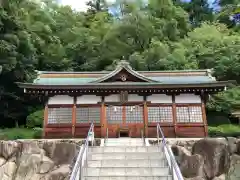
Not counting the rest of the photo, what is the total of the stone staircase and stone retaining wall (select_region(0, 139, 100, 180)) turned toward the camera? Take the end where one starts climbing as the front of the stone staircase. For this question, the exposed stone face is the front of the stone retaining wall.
2

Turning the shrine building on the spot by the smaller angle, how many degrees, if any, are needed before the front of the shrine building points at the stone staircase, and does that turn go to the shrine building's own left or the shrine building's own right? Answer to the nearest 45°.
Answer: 0° — it already faces it

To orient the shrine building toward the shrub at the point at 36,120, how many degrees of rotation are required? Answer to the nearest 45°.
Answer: approximately 135° to its right

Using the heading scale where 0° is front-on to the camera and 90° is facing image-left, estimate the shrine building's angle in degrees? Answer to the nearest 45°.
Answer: approximately 0°

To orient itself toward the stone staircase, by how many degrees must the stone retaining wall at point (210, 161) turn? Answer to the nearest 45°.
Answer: approximately 45° to its right

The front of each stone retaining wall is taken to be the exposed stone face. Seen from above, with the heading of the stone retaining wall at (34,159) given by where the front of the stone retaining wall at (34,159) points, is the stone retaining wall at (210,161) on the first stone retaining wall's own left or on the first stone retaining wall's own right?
on the first stone retaining wall's own left

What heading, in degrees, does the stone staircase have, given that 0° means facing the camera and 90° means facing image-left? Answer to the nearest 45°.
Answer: approximately 0°

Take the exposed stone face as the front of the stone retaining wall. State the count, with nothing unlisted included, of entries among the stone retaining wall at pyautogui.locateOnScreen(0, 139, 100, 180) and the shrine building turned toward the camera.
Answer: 2
